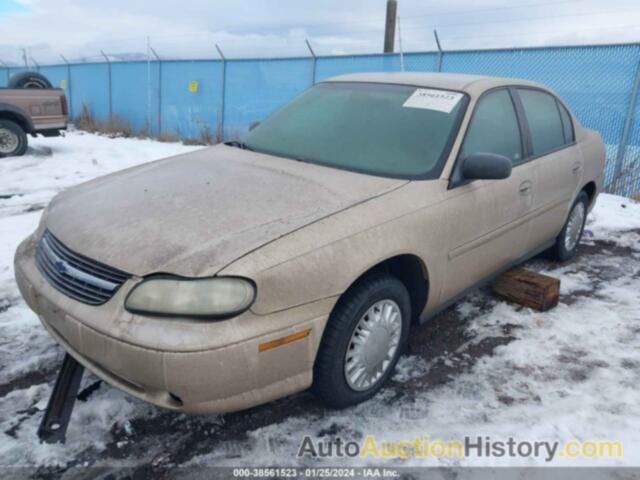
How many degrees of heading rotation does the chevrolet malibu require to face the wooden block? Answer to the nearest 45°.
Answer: approximately 180°

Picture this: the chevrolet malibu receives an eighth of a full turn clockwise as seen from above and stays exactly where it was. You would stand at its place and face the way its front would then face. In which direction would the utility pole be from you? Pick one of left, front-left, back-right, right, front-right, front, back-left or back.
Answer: right

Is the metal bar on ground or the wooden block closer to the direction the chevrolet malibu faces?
the metal bar on ground

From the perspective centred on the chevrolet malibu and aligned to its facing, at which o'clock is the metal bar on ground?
The metal bar on ground is roughly at 1 o'clock from the chevrolet malibu.

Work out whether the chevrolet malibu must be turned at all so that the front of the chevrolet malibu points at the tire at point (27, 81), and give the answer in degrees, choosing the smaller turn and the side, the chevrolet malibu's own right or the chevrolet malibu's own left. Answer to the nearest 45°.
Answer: approximately 90° to the chevrolet malibu's own right

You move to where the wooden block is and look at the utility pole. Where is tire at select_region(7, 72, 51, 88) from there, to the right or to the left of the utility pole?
left

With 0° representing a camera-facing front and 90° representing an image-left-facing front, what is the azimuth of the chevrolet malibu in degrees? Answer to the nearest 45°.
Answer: approximately 45°
